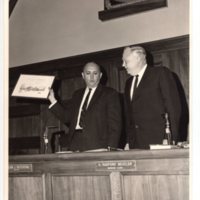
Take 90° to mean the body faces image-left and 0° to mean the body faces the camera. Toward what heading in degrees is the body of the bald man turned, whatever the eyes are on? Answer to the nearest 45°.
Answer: approximately 45°

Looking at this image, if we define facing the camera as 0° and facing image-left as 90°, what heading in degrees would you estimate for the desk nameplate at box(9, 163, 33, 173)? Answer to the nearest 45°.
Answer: approximately 0°

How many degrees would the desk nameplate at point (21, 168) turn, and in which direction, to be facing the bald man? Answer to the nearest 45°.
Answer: approximately 135° to its left

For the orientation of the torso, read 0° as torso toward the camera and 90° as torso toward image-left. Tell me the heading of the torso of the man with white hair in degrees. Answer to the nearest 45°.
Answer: approximately 45°

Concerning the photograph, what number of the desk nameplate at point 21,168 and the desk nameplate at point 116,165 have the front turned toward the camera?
2

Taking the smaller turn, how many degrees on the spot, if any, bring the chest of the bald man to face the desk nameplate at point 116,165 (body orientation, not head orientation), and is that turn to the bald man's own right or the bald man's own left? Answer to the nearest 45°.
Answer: approximately 45° to the bald man's own left

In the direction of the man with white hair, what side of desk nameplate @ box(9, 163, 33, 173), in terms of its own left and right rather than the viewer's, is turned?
left

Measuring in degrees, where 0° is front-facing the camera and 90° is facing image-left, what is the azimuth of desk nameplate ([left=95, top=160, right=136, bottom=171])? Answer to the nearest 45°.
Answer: approximately 0°

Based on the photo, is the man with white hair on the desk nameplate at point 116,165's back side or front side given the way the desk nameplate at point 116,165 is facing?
on the back side

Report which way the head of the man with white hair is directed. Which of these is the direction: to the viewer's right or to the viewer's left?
to the viewer's left

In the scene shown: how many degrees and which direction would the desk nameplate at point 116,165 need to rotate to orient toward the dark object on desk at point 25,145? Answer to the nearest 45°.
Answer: approximately 135° to its right
